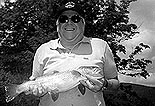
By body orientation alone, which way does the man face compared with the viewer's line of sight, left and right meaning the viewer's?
facing the viewer

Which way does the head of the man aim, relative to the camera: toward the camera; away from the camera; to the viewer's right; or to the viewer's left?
toward the camera
